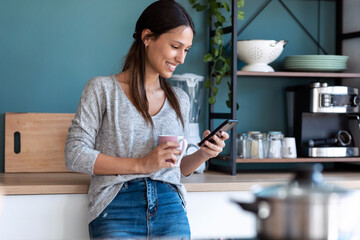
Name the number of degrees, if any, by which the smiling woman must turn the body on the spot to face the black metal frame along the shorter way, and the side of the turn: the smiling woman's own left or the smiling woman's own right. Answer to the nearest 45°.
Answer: approximately 90° to the smiling woman's own left

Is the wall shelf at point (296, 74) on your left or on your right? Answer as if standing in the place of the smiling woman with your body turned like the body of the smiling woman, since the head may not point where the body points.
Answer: on your left

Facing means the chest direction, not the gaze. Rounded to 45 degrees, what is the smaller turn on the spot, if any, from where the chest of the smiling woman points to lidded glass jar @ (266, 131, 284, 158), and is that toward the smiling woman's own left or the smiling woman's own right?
approximately 90° to the smiling woman's own left

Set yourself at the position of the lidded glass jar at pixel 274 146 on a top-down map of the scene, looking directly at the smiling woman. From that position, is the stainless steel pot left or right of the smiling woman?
left

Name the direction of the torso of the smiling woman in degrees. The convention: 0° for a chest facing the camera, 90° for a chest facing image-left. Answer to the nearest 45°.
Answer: approximately 315°

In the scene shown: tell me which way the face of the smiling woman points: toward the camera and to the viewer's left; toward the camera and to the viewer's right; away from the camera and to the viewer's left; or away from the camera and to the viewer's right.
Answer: toward the camera and to the viewer's right

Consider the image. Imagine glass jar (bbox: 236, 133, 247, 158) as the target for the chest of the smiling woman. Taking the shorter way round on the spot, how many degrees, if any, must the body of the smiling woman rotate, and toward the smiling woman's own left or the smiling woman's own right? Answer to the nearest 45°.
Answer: approximately 90° to the smiling woman's own left
